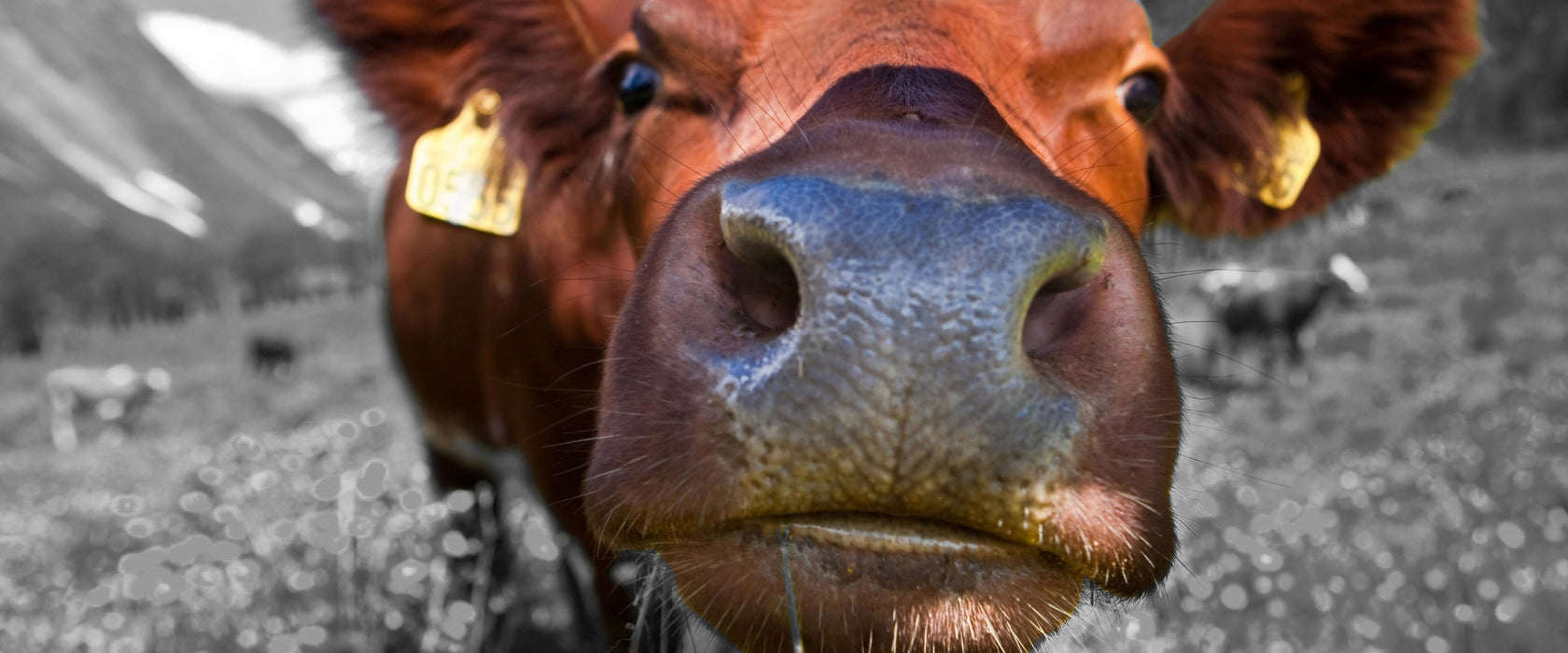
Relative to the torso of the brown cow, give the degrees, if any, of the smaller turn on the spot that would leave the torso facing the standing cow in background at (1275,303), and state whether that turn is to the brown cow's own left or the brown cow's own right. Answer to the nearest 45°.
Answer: approximately 135° to the brown cow's own left

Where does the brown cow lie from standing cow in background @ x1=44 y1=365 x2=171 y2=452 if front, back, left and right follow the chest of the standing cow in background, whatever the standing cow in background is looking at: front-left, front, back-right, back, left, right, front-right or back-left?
right

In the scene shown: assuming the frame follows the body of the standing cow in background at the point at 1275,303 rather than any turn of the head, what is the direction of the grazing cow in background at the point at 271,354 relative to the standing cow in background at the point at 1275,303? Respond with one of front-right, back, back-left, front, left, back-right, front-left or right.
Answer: back

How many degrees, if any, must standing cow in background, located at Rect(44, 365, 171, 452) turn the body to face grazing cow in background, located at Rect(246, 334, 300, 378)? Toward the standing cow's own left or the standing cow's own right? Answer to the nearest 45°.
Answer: approximately 45° to the standing cow's own left

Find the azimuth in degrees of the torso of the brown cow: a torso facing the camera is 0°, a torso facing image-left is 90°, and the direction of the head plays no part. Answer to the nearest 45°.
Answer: approximately 0°

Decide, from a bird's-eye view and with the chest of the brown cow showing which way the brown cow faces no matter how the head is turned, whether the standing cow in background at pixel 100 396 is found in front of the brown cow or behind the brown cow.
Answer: behind

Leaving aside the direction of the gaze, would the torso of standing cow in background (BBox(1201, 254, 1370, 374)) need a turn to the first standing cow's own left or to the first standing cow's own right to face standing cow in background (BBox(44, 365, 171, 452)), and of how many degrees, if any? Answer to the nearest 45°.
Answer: approximately 180°

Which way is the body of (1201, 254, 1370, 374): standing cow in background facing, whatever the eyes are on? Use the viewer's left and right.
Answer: facing to the right of the viewer

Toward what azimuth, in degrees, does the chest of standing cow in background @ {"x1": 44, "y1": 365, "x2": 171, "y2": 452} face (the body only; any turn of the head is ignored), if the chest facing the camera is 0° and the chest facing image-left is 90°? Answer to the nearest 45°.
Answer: approximately 270°

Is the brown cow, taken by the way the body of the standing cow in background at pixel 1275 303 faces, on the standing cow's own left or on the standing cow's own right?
on the standing cow's own right
